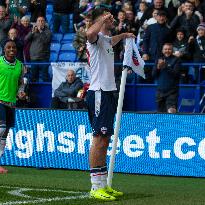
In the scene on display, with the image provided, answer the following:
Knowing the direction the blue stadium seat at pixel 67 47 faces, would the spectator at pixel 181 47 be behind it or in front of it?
in front

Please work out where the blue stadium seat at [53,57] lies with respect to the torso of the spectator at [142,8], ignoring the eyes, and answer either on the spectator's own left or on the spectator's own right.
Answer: on the spectator's own right

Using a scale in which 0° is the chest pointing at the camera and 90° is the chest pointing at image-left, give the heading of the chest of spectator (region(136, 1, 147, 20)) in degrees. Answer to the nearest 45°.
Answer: approximately 45°

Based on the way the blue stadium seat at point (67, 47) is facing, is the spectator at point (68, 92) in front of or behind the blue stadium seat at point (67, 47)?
in front

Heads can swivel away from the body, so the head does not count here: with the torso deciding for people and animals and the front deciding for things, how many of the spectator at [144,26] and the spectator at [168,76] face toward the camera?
2

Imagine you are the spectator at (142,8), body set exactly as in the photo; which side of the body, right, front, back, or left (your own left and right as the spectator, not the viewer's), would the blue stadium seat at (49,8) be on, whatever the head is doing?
right

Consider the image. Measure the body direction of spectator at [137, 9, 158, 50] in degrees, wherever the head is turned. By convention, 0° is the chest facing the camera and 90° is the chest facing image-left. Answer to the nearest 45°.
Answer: approximately 0°

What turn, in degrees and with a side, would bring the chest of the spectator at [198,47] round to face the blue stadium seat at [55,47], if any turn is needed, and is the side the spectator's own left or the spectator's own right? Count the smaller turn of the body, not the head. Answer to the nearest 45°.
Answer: approximately 135° to the spectator's own right
